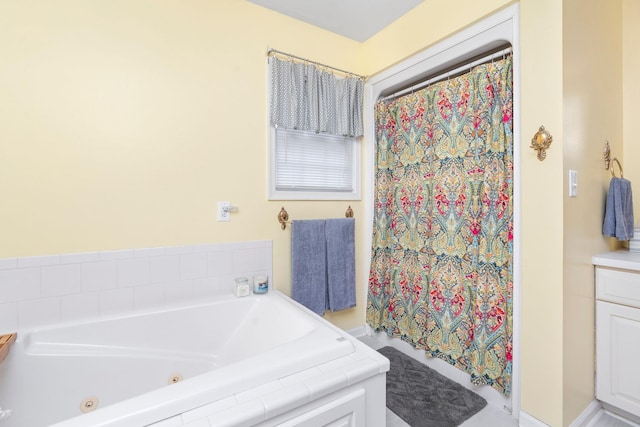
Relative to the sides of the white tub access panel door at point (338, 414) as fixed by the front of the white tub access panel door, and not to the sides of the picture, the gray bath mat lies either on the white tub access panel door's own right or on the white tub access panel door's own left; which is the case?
on the white tub access panel door's own left

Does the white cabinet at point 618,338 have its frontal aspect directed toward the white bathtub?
yes

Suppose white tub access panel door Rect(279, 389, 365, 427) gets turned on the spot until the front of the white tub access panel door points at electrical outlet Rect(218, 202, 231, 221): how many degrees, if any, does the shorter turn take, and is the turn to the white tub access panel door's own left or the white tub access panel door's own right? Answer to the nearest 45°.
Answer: approximately 180°

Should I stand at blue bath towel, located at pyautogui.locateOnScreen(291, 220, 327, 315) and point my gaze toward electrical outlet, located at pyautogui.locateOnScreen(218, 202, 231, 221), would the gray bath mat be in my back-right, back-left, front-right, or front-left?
back-left
